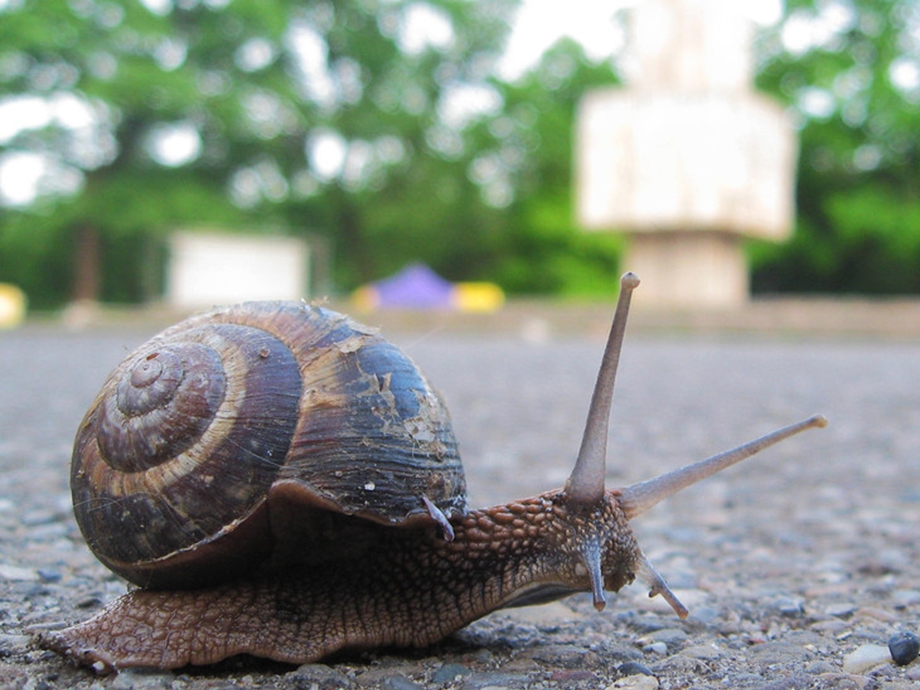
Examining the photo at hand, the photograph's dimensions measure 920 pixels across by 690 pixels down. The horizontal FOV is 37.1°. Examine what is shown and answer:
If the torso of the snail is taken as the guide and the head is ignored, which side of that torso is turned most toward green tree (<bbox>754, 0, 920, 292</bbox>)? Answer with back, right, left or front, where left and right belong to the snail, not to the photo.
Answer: left

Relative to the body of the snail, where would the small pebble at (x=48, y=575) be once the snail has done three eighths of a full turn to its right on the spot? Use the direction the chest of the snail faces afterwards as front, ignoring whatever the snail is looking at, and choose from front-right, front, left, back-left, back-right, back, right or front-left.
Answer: right

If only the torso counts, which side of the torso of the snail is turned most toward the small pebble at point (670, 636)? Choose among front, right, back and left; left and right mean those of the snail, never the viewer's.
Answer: front

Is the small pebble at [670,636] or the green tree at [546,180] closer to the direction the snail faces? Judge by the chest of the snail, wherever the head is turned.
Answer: the small pebble

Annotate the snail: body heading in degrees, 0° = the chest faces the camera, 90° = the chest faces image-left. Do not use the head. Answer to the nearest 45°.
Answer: approximately 270°

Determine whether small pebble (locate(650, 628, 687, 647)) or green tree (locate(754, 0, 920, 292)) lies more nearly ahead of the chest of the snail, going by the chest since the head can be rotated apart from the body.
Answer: the small pebble

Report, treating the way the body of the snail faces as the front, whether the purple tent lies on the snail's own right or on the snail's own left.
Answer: on the snail's own left

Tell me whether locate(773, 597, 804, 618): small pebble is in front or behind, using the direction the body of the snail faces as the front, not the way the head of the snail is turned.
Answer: in front

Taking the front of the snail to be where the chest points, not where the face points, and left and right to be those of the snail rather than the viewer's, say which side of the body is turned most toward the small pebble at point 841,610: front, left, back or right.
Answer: front

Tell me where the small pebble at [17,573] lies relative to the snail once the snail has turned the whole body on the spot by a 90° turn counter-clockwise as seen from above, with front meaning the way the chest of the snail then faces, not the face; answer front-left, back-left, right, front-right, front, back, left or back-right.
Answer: front-left

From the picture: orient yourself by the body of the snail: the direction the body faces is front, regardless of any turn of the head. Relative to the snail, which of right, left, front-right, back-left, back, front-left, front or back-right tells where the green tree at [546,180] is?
left

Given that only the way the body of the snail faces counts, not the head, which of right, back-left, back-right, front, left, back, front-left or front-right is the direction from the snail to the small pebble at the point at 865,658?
front
